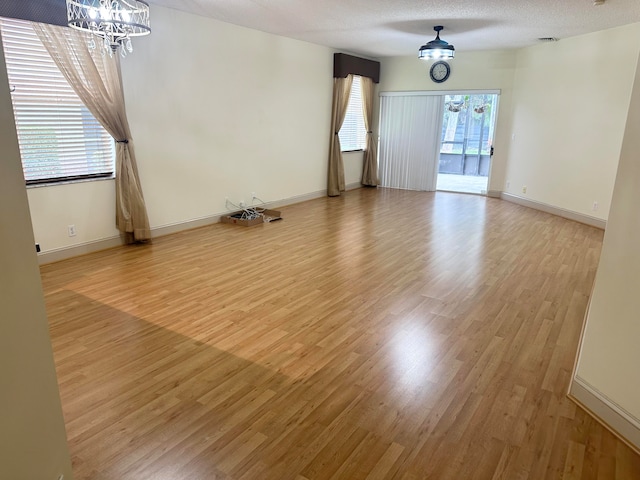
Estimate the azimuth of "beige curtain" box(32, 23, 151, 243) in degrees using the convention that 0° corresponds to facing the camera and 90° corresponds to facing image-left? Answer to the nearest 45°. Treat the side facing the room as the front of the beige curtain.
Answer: approximately 315°

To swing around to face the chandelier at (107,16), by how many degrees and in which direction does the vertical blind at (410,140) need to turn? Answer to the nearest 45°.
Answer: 0° — it already faces it

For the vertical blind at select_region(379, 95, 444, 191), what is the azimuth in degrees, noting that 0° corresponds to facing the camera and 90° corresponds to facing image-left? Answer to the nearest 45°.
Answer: approximately 0°

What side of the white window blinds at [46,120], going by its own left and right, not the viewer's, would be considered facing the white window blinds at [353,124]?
left

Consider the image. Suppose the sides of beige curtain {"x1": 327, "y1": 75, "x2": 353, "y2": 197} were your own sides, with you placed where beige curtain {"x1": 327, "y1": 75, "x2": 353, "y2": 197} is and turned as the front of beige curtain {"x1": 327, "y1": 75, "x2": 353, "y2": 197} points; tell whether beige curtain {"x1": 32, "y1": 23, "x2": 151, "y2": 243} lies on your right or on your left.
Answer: on your right

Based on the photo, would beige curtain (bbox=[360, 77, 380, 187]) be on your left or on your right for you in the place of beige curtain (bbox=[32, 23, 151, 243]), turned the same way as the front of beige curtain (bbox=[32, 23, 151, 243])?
on your left

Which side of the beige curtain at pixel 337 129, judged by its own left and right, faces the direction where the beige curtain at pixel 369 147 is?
left

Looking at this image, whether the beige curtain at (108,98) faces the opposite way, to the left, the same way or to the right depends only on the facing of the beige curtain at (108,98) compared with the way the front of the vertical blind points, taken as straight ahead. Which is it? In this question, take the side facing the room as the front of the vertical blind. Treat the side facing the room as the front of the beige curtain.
to the left

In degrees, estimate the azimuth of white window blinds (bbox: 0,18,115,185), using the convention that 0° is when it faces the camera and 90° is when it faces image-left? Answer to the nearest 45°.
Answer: approximately 315°

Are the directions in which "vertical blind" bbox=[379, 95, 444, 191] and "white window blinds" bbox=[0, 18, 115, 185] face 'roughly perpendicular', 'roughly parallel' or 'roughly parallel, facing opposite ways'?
roughly perpendicular
